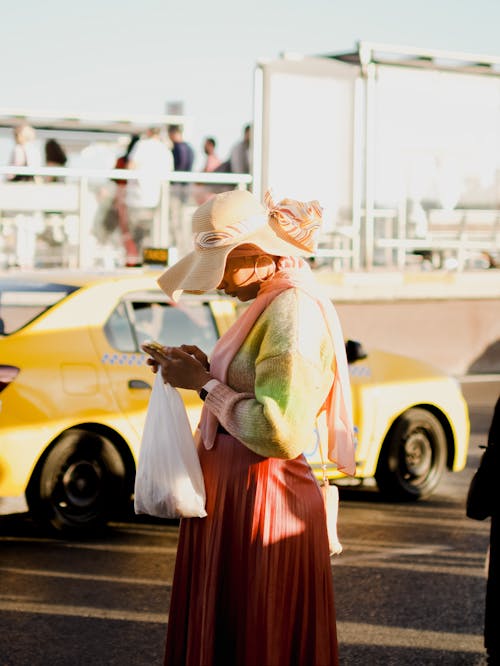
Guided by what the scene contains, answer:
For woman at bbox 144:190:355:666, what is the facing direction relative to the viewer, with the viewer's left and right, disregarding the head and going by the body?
facing to the left of the viewer

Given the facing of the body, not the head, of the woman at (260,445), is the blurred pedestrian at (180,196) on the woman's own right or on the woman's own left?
on the woman's own right

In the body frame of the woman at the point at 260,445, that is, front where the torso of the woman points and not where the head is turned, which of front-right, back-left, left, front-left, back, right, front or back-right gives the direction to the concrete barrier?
right

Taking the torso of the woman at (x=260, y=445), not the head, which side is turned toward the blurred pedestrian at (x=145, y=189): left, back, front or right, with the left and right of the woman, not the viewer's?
right

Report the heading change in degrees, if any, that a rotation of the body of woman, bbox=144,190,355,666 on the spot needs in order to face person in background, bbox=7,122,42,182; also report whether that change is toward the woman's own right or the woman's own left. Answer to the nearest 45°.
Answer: approximately 90° to the woman's own right

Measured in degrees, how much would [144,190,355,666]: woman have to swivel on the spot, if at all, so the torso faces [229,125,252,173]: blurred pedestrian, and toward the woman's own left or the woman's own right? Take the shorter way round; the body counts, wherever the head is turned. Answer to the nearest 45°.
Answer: approximately 90° to the woman's own right

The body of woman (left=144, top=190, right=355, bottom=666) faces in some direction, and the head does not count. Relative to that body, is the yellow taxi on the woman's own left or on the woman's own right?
on the woman's own right

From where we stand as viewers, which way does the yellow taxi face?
facing away from the viewer and to the right of the viewer

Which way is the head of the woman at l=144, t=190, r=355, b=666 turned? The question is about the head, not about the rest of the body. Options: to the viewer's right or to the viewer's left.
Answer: to the viewer's left
